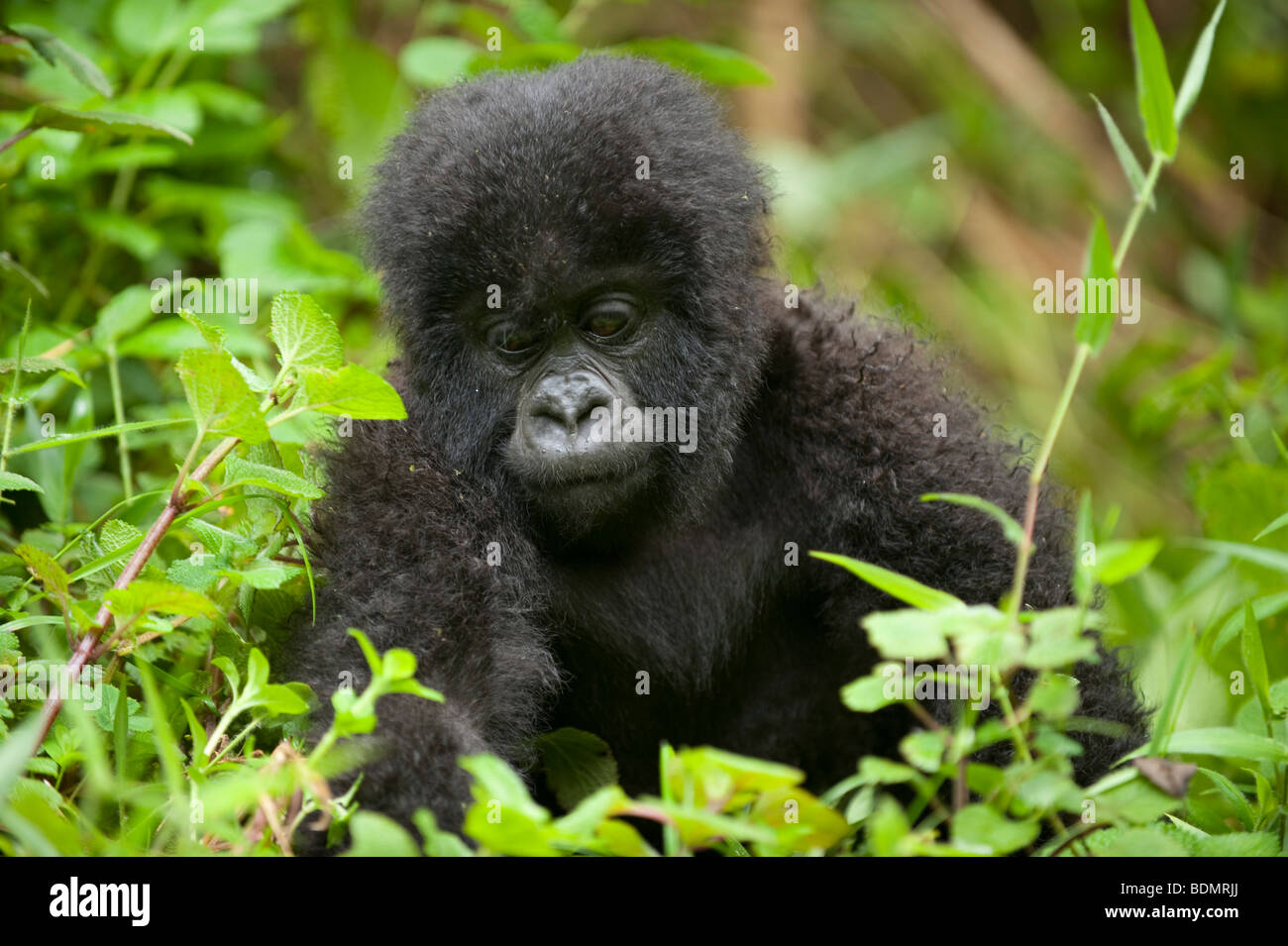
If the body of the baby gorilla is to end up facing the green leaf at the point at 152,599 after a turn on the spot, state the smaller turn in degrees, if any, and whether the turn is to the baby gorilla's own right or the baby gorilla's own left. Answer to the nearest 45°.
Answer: approximately 45° to the baby gorilla's own right

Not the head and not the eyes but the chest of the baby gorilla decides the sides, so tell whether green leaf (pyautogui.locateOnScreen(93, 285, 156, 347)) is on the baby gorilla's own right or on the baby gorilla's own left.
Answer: on the baby gorilla's own right

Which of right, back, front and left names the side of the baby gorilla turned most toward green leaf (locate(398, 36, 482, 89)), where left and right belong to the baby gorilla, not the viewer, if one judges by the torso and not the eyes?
back

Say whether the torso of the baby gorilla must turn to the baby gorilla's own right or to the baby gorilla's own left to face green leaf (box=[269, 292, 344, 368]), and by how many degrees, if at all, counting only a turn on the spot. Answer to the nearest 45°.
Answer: approximately 45° to the baby gorilla's own right

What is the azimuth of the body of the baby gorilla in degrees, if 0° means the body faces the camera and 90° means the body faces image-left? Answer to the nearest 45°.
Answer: approximately 0°

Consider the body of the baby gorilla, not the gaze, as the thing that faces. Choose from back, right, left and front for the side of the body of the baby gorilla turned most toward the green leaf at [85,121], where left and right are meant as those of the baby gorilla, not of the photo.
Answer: right
